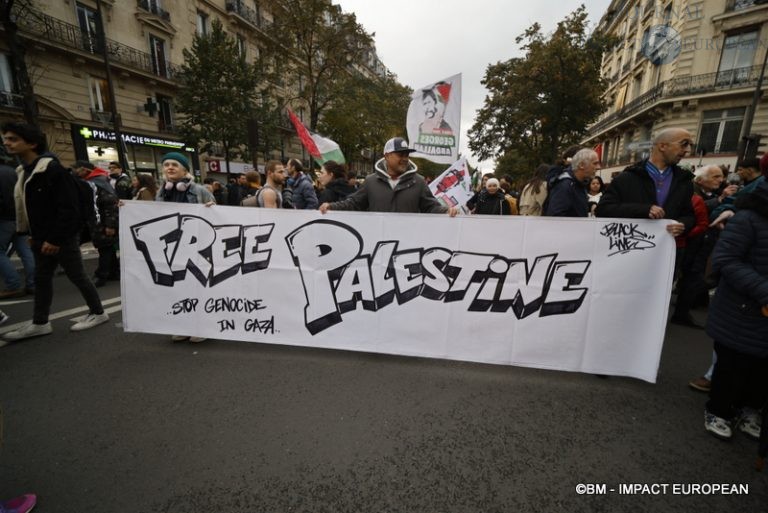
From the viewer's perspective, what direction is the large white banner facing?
toward the camera

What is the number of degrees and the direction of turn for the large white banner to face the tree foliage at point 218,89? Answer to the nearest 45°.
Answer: approximately 135° to its right

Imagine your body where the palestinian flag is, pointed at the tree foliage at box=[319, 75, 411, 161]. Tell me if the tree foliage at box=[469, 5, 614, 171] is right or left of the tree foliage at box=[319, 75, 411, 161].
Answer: right

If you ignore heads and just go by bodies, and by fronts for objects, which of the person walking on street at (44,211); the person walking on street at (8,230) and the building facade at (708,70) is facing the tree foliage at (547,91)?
the building facade

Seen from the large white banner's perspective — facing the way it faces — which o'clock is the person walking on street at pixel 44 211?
The person walking on street is roughly at 3 o'clock from the large white banner.

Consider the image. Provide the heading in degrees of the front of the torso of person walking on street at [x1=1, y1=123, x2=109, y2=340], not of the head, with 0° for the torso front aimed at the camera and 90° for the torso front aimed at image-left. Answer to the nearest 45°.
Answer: approximately 90°

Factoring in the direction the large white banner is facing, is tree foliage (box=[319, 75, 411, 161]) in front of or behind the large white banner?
behind

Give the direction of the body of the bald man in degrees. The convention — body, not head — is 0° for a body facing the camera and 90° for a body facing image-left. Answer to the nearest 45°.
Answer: approximately 315°

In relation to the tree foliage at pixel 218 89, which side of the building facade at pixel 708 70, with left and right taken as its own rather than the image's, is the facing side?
front

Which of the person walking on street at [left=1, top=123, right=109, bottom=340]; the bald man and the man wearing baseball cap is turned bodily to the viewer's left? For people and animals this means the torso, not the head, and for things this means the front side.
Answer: the person walking on street

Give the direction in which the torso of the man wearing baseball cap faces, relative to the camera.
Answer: toward the camera

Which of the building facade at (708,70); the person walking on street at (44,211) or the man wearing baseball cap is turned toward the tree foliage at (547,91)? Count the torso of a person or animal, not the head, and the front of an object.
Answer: the building facade

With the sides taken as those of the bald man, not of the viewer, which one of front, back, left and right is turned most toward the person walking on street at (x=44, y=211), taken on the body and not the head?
right

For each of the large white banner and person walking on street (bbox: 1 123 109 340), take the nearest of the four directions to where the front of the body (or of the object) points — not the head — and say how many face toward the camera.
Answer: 1

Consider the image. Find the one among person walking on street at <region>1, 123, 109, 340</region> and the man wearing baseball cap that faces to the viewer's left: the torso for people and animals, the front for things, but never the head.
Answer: the person walking on street
